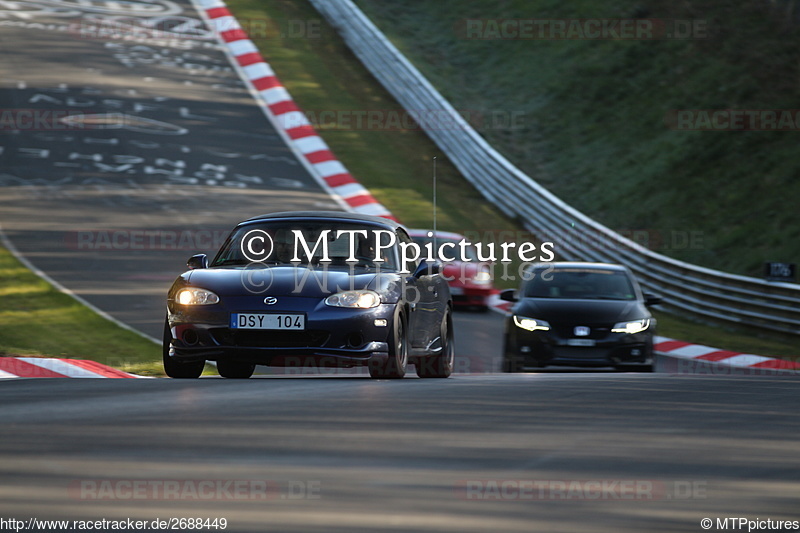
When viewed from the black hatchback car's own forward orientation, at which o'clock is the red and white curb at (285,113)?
The red and white curb is roughly at 5 o'clock from the black hatchback car.

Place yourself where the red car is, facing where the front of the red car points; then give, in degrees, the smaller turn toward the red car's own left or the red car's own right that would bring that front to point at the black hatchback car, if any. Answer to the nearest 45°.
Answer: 0° — it already faces it

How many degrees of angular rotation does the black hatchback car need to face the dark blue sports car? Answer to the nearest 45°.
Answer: approximately 45° to its right

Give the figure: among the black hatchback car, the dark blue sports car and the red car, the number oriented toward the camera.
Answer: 3

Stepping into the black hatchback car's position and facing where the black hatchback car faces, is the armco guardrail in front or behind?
behind

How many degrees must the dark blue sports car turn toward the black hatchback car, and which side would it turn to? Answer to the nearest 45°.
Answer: approximately 135° to its left

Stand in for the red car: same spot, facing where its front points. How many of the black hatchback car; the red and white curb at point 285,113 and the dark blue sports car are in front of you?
2

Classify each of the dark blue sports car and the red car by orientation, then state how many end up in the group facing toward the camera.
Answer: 2

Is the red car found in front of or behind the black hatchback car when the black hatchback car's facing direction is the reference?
behind

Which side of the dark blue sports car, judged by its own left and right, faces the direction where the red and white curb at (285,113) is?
back

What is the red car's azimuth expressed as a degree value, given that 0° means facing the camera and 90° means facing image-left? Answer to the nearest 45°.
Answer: approximately 0°

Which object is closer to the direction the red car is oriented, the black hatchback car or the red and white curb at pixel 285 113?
the black hatchback car

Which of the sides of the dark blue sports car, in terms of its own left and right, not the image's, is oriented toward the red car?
back

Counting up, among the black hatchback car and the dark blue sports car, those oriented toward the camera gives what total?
2

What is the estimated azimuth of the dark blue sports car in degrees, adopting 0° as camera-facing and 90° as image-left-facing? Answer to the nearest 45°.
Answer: approximately 0°
